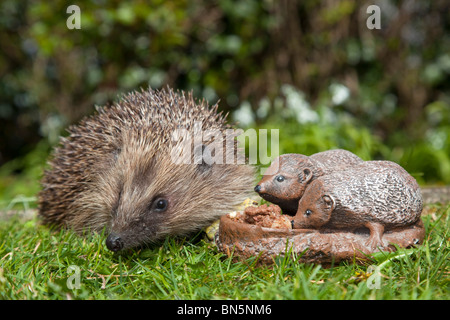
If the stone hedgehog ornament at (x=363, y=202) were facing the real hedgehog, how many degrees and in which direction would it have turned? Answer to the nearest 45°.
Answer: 0° — it already faces it

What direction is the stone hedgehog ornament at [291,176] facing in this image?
to the viewer's left

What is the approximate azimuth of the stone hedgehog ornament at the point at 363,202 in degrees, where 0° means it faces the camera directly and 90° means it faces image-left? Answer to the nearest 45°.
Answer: approximately 90°

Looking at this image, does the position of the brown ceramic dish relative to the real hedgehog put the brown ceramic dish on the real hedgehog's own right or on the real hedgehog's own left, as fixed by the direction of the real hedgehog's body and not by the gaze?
on the real hedgehog's own left

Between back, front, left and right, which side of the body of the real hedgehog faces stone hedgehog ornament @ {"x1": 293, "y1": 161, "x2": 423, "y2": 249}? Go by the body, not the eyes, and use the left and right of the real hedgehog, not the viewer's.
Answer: left

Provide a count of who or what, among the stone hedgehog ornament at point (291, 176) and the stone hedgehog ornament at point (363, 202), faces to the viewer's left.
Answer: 2

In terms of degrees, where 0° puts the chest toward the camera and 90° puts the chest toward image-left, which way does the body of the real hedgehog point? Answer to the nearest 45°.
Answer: approximately 45°
